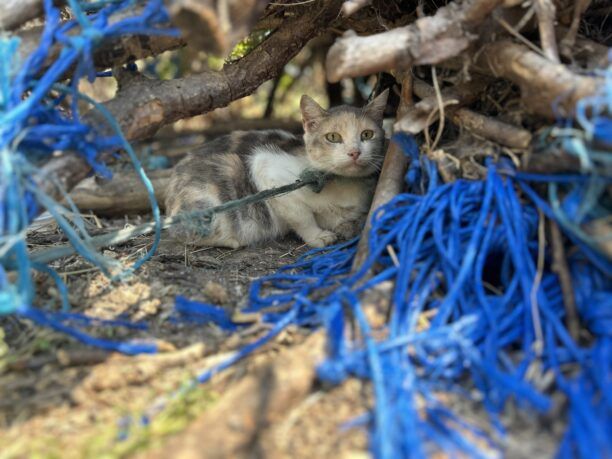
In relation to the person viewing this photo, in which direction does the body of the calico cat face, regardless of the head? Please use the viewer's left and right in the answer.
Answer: facing the viewer and to the right of the viewer

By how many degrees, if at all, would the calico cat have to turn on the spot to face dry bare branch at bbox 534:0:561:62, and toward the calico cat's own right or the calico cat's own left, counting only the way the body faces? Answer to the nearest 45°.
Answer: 0° — it already faces it

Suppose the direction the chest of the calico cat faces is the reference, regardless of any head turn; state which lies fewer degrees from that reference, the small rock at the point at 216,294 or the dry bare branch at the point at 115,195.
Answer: the small rock

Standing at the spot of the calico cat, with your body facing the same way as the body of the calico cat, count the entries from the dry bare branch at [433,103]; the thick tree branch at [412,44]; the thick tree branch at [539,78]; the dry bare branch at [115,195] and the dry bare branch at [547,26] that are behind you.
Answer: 1

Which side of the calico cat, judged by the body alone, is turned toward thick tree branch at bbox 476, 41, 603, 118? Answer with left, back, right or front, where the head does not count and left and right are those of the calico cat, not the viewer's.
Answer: front

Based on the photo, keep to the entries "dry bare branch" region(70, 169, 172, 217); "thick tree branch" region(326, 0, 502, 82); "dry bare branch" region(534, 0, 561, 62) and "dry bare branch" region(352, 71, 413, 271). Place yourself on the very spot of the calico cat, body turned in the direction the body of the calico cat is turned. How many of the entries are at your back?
1

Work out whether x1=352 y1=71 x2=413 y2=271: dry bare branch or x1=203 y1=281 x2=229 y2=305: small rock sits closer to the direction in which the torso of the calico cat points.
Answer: the dry bare branch

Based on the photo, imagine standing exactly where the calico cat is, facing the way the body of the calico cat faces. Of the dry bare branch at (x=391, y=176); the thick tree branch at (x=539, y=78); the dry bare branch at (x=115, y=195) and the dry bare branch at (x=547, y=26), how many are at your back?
1
